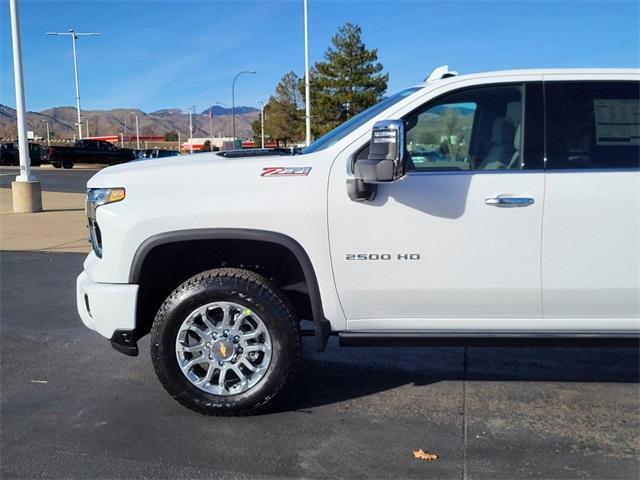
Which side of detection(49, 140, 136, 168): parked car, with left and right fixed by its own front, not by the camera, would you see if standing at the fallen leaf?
right

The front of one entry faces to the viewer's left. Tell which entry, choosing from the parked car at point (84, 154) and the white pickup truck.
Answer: the white pickup truck

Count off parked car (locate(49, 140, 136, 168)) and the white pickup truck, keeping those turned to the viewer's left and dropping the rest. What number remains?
1

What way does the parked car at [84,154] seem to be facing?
to the viewer's right

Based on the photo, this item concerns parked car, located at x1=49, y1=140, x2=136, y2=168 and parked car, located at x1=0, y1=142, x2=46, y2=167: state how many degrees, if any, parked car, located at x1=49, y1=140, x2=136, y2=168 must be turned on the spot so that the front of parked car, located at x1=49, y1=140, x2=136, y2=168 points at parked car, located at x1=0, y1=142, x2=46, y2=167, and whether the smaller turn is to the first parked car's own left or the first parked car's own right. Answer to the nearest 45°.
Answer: approximately 135° to the first parked car's own left

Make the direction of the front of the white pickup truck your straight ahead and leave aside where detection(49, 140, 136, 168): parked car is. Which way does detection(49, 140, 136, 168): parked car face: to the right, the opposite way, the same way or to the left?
the opposite way

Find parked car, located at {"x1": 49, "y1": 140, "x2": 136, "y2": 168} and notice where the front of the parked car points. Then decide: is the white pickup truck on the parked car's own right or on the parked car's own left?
on the parked car's own right

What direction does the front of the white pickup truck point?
to the viewer's left
